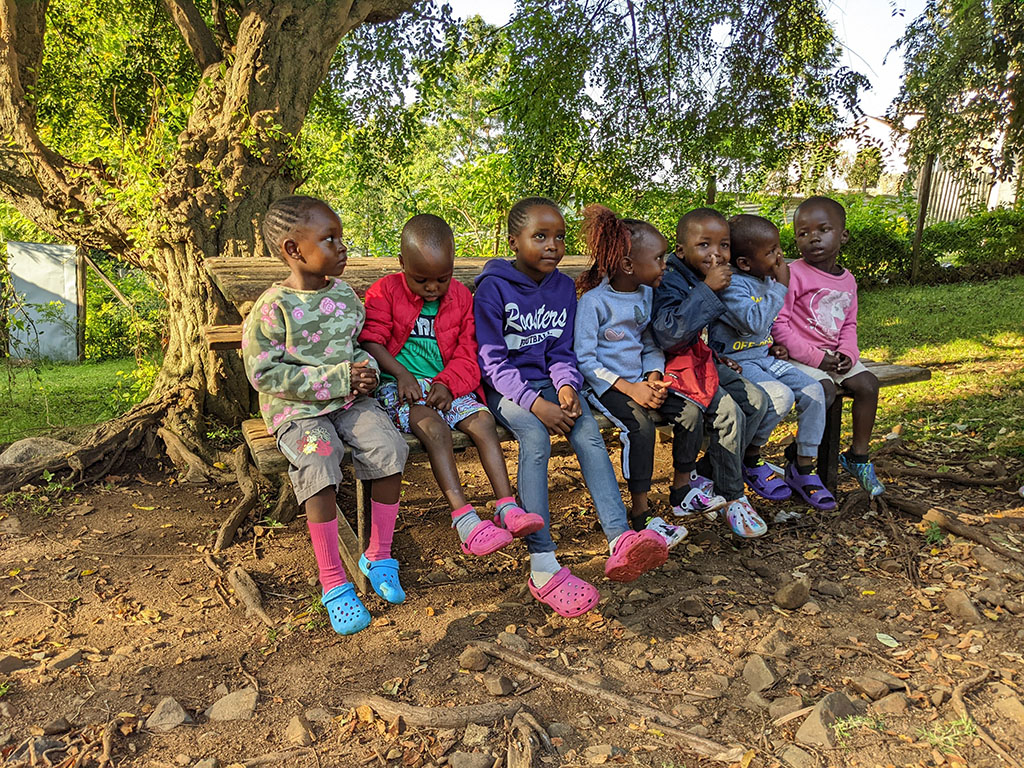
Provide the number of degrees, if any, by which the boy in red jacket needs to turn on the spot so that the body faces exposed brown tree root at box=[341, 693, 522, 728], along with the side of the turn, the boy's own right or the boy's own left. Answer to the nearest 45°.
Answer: approximately 45° to the boy's own right

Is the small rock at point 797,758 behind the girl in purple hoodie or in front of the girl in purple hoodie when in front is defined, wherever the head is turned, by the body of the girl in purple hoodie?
in front

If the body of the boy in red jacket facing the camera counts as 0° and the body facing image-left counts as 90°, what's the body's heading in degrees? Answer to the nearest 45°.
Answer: approximately 315°

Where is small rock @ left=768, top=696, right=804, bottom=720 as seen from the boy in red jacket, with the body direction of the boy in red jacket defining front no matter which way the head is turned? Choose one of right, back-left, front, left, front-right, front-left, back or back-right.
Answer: front

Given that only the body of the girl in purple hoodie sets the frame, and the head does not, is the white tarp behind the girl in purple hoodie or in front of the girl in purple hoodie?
behind

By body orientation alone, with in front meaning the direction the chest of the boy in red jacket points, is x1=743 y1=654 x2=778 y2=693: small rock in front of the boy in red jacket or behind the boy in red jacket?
in front

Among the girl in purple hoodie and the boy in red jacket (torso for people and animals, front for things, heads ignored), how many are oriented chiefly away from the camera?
0

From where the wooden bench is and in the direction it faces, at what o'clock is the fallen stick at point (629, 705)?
The fallen stick is roughly at 12 o'clock from the wooden bench.

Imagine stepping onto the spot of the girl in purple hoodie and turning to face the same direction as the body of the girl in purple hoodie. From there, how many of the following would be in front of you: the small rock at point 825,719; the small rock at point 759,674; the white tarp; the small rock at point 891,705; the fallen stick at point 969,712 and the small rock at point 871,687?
5

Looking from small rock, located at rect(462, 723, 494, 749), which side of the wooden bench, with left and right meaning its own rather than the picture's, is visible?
front
